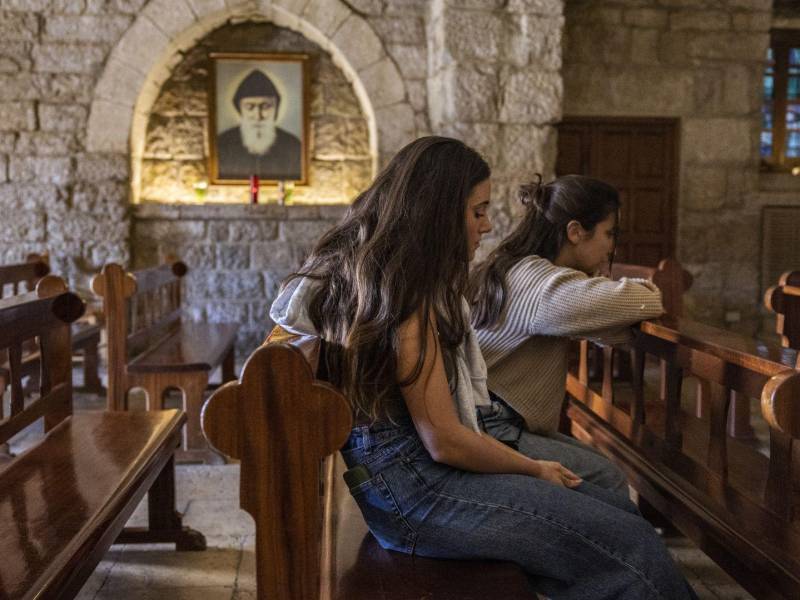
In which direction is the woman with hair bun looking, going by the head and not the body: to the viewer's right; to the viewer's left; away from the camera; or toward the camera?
to the viewer's right

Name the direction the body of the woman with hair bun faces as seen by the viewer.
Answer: to the viewer's right

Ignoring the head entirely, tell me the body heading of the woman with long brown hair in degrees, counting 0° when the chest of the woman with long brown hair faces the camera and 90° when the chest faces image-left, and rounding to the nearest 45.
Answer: approximately 270°

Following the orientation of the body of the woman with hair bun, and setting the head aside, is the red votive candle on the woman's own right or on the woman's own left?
on the woman's own left

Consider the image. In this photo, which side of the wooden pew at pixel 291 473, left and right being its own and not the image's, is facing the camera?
right

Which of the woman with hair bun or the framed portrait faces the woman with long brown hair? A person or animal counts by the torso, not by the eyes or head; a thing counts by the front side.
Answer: the framed portrait

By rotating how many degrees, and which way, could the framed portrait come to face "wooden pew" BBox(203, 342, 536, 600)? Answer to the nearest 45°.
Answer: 0° — it already faces it

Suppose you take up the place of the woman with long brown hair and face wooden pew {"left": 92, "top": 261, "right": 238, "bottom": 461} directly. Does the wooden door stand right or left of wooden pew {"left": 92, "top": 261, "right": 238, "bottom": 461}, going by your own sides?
right

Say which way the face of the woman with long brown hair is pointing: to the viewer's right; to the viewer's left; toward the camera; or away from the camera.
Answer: to the viewer's right
